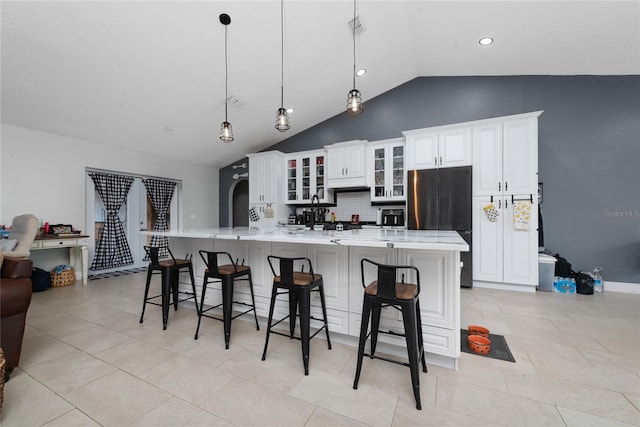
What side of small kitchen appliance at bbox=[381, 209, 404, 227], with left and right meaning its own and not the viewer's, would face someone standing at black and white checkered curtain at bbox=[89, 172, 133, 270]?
right

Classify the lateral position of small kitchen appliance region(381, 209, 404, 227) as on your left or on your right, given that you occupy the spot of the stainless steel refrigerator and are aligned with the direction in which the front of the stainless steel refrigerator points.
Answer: on your right

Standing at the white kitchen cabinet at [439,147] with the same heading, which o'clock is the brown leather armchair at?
The brown leather armchair is roughly at 1 o'clock from the white kitchen cabinet.

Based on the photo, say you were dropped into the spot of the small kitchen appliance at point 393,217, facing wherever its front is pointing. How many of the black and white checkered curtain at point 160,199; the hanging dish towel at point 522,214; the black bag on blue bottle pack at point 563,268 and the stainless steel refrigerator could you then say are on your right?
1

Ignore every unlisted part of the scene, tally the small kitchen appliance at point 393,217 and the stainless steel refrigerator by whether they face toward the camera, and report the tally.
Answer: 2

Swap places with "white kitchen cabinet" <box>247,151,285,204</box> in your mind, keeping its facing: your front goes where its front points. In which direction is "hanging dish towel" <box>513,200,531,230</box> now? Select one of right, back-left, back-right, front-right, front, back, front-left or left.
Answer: left

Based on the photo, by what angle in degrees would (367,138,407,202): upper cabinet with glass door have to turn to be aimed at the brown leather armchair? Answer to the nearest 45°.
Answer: approximately 45° to its right

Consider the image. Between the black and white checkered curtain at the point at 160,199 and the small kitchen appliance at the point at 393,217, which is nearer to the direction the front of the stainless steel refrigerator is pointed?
the black and white checkered curtain

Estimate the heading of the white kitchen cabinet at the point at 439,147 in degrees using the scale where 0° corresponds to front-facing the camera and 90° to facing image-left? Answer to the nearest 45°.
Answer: approximately 0°

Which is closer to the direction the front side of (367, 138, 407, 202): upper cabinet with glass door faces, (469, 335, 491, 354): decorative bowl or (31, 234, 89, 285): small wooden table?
the decorative bowl

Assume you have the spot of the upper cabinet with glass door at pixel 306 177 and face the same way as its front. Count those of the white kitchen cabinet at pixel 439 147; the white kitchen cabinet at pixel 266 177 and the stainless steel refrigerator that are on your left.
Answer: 2

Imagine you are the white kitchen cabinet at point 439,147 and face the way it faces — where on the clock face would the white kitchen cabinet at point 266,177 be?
the white kitchen cabinet at point 266,177 is roughly at 3 o'clock from the white kitchen cabinet at point 439,147.
